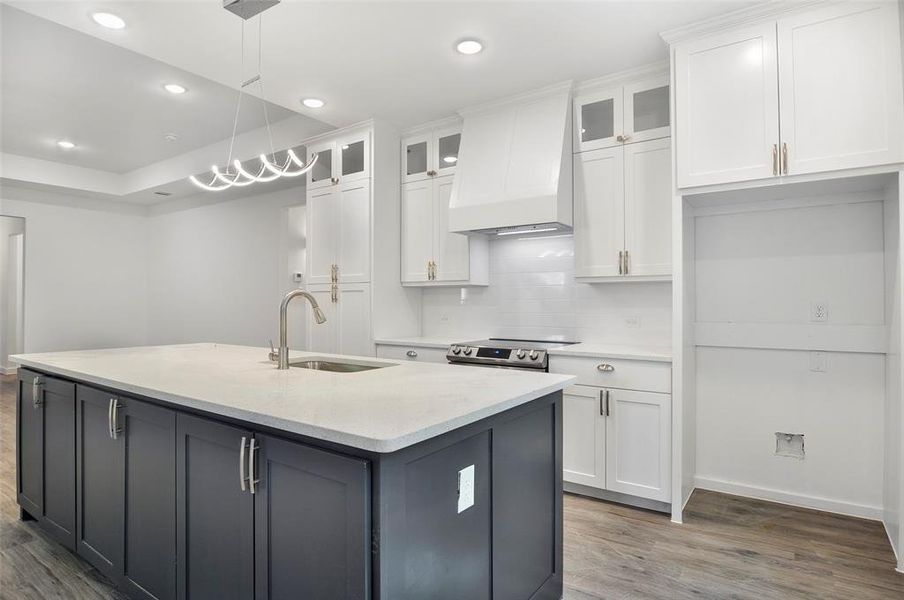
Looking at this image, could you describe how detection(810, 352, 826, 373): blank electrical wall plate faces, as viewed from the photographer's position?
facing the viewer

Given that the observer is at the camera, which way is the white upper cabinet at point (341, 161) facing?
facing the viewer and to the left of the viewer

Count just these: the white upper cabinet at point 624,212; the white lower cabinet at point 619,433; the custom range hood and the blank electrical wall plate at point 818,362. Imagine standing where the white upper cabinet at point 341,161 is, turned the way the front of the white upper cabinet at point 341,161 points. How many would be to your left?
4

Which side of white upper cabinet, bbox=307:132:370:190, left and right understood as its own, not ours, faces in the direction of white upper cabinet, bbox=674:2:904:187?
left

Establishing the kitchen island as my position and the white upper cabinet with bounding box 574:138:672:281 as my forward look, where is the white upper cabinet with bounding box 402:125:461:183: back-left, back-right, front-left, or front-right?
front-left

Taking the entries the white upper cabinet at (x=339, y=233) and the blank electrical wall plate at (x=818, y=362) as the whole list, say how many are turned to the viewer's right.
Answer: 0

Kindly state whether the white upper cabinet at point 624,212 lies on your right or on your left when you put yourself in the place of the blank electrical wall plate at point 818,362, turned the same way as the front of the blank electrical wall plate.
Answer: on your right

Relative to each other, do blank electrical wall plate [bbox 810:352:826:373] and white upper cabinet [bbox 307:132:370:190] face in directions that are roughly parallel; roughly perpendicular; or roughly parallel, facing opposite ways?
roughly parallel

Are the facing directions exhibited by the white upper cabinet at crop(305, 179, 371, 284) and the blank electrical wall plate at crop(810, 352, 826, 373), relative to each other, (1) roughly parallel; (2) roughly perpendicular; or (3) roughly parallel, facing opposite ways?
roughly parallel
